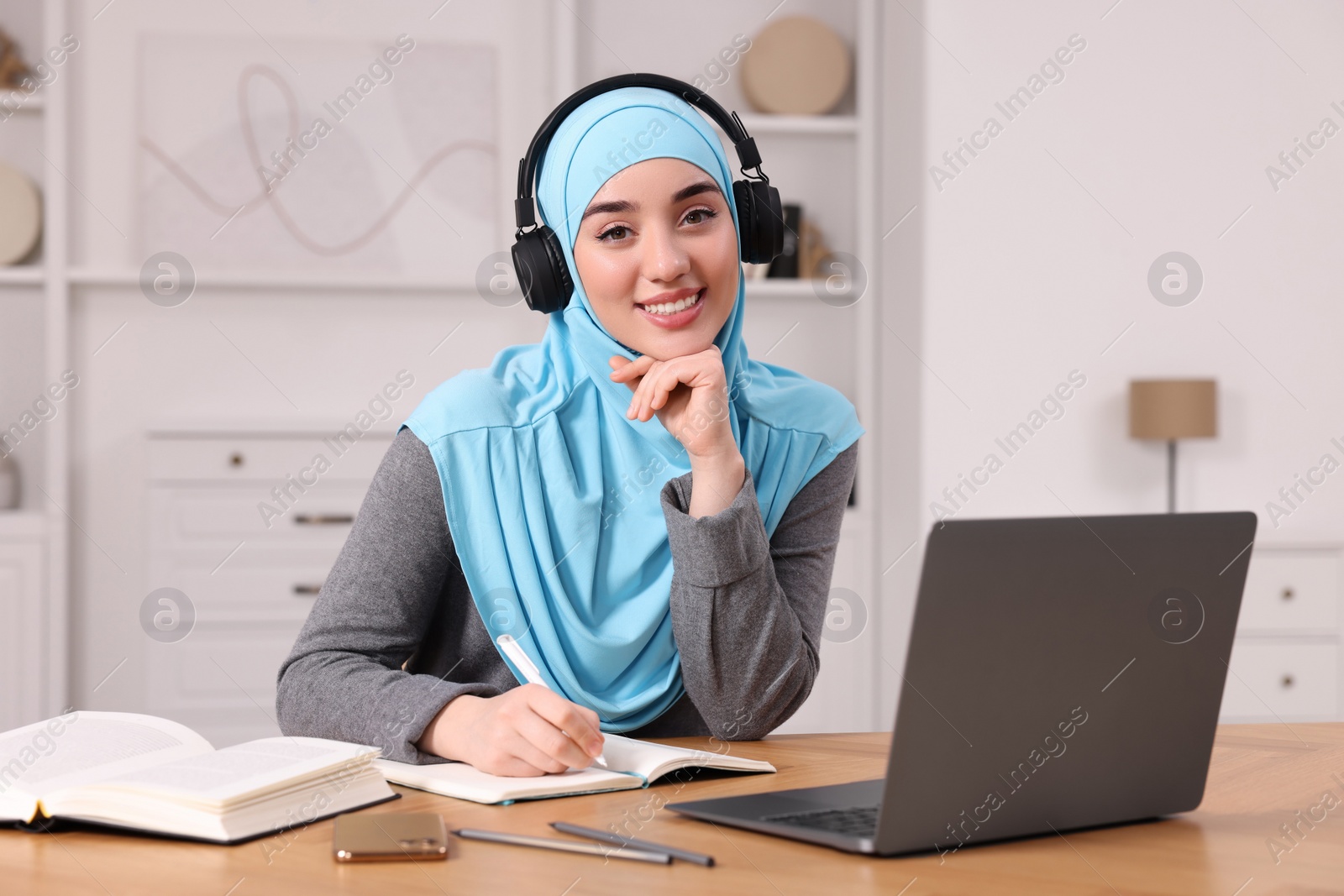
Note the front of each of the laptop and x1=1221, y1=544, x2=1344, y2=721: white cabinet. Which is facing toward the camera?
the white cabinet

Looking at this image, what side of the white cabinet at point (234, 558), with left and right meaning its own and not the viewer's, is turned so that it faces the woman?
front

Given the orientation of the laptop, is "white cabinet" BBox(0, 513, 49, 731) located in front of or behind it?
in front

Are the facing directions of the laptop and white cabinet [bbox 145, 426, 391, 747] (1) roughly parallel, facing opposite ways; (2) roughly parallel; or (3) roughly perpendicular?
roughly parallel, facing opposite ways

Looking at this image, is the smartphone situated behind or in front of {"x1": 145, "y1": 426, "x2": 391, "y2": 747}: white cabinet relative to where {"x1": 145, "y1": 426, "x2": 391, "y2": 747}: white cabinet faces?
in front

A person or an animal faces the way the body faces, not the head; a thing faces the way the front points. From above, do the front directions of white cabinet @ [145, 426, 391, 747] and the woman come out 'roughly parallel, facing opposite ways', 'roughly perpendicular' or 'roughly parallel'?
roughly parallel

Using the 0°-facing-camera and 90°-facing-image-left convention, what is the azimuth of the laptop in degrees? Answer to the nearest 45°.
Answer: approximately 135°

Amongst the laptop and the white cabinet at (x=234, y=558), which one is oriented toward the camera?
the white cabinet

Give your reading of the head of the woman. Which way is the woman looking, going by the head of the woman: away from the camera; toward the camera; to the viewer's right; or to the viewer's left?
toward the camera

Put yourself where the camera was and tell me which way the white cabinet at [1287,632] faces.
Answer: facing the viewer

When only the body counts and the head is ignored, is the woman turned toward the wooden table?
yes

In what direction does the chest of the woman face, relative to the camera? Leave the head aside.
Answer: toward the camera

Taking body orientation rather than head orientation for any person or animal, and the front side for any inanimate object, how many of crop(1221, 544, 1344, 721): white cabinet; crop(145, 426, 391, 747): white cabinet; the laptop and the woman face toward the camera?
3

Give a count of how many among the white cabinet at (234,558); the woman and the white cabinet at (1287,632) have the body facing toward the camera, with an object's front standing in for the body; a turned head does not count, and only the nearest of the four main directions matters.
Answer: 3
